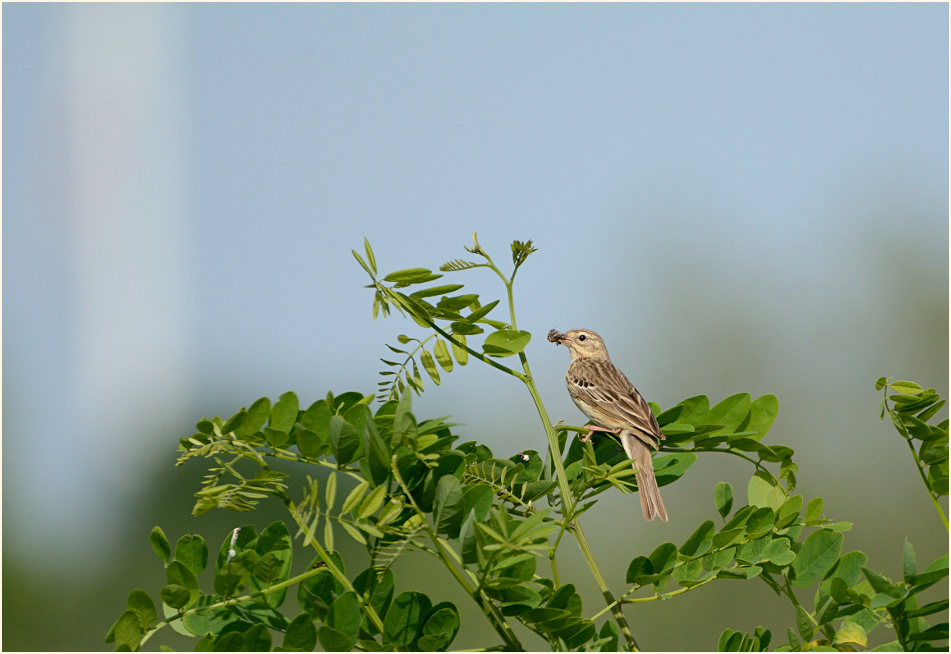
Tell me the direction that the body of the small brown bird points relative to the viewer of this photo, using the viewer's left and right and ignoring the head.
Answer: facing to the left of the viewer
